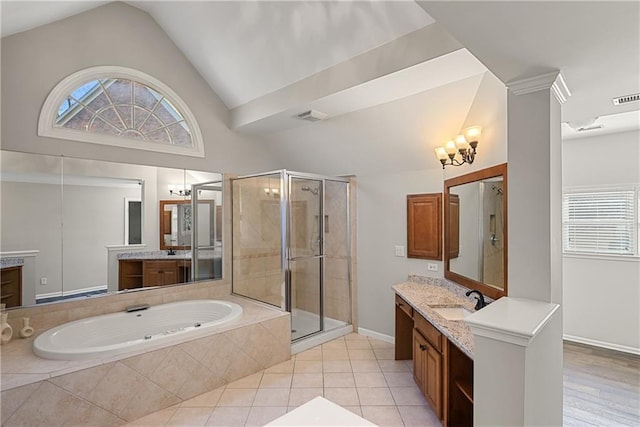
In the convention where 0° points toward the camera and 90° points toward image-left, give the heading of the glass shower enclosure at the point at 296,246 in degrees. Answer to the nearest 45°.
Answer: approximately 315°

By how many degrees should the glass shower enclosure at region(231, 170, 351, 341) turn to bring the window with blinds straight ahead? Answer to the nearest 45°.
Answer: approximately 45° to its left

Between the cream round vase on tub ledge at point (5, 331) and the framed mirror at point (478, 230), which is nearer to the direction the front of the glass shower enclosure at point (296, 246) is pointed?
the framed mirror

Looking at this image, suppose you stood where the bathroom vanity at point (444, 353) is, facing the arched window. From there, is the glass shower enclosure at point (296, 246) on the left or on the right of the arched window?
right

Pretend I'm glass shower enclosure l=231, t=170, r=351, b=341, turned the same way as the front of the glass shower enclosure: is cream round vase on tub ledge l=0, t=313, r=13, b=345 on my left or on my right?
on my right

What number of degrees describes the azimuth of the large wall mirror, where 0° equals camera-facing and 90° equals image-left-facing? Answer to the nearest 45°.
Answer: approximately 315°
